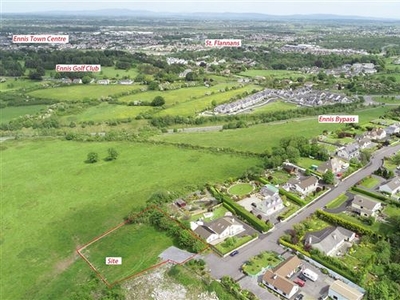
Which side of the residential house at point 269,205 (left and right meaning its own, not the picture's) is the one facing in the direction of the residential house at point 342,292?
front

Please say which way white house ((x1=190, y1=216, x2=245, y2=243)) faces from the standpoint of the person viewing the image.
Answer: facing the viewer and to the right of the viewer

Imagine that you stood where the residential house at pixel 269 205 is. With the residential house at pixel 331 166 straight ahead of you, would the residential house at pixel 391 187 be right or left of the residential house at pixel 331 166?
right

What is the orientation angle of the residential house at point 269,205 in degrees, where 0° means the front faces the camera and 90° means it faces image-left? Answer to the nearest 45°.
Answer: approximately 315°

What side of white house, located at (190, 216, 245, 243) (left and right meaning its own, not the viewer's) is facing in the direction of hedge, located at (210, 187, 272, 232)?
left

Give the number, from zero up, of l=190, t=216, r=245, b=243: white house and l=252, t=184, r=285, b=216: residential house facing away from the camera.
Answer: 0

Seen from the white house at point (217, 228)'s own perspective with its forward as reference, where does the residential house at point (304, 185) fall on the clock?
The residential house is roughly at 9 o'clock from the white house.

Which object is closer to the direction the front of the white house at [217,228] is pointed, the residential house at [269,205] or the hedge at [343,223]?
the hedge

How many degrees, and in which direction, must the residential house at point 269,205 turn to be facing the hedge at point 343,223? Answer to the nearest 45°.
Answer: approximately 45° to its left

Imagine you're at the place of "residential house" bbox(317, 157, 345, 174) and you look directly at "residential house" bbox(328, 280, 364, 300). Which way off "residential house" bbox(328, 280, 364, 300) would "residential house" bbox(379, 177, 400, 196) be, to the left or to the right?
left

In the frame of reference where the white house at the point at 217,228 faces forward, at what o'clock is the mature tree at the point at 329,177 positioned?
The mature tree is roughly at 9 o'clock from the white house.

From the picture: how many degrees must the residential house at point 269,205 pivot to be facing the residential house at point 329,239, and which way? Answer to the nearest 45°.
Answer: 0° — it already faces it

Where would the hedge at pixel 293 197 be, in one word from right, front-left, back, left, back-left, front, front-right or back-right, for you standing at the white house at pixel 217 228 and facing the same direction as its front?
left

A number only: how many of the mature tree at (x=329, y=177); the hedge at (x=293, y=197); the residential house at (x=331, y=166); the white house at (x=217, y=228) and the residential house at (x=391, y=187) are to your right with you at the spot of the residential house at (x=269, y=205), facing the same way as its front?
1

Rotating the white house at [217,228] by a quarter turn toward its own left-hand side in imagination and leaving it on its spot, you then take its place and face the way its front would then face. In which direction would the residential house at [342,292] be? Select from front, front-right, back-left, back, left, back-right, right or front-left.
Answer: right

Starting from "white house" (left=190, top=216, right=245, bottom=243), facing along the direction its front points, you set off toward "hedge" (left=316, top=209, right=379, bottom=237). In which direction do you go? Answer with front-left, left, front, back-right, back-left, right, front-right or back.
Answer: front-left

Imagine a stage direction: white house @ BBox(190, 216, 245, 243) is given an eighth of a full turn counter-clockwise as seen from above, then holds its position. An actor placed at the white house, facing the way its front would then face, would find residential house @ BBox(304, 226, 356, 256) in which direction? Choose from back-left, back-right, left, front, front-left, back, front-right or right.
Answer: front

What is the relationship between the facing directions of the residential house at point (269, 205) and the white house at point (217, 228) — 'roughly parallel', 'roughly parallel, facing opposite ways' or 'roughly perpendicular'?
roughly parallel

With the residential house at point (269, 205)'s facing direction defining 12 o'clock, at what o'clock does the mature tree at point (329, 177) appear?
The mature tree is roughly at 9 o'clock from the residential house.
